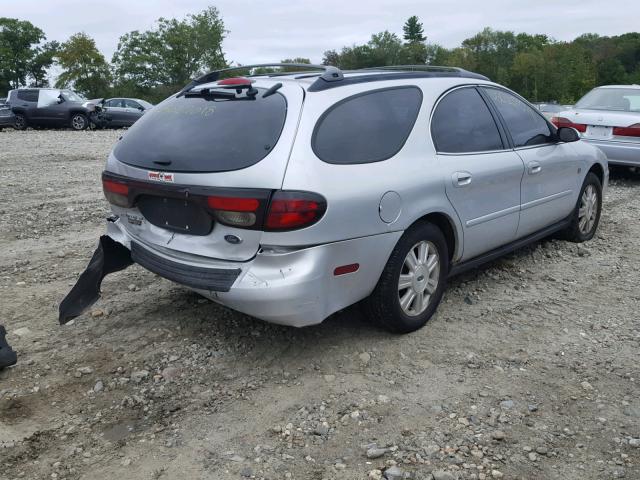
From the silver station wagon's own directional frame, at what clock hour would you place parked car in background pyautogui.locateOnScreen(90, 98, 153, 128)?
The parked car in background is roughly at 10 o'clock from the silver station wagon.

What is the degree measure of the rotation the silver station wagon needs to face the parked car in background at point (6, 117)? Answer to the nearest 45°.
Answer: approximately 90° to its left

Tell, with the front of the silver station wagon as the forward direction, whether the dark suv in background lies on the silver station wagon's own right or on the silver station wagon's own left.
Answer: on the silver station wagon's own left

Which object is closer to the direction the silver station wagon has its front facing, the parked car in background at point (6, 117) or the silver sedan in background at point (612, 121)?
the silver sedan in background

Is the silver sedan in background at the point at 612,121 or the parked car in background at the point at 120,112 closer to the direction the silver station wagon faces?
the silver sedan in background

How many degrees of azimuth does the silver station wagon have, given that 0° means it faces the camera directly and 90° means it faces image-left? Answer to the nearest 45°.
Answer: approximately 225°

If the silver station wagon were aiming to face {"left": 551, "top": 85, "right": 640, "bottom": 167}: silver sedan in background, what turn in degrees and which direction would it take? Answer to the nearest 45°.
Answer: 0° — it already faces it
